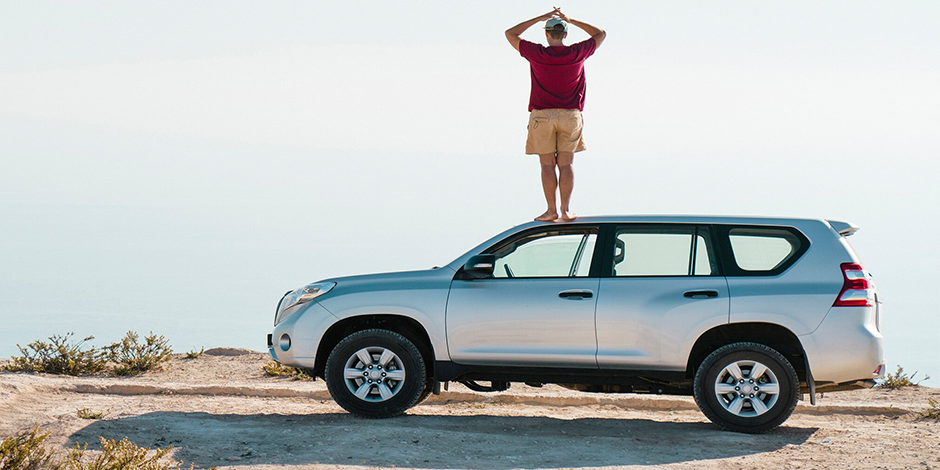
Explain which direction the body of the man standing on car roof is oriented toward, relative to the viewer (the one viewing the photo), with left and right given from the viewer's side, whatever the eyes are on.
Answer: facing away from the viewer

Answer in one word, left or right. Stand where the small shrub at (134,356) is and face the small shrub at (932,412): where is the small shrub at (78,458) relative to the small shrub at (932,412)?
right

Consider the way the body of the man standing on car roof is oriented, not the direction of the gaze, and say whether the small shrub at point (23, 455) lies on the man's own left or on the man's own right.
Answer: on the man's own left

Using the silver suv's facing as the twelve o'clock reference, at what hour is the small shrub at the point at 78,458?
The small shrub is roughly at 11 o'clock from the silver suv.

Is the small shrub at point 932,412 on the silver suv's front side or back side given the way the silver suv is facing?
on the back side

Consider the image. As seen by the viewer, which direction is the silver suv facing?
to the viewer's left
